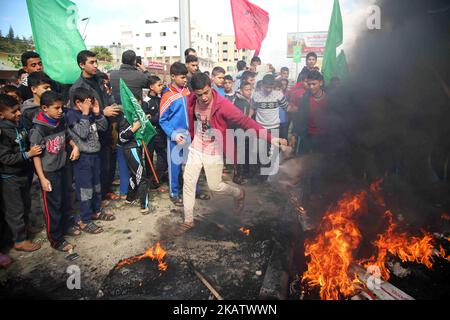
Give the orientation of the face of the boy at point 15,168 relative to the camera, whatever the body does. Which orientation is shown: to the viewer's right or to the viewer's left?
to the viewer's right

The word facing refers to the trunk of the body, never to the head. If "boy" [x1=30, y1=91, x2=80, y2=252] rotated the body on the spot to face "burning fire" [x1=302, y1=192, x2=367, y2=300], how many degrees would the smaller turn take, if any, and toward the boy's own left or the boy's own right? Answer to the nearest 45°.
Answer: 0° — they already face it

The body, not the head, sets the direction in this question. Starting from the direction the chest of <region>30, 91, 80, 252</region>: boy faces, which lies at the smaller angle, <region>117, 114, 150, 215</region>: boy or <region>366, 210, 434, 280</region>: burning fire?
the burning fire

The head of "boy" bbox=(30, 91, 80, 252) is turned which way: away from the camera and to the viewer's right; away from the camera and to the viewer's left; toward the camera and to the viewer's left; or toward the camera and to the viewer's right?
toward the camera and to the viewer's right

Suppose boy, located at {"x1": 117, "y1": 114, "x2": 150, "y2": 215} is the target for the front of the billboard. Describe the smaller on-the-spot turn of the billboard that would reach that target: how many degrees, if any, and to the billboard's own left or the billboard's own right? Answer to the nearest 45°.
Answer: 0° — it already faces them

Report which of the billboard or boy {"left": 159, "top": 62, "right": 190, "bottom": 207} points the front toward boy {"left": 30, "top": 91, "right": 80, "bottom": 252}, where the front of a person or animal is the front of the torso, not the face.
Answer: the billboard

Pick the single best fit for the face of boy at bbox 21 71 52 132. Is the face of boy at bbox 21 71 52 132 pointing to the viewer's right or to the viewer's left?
to the viewer's right
